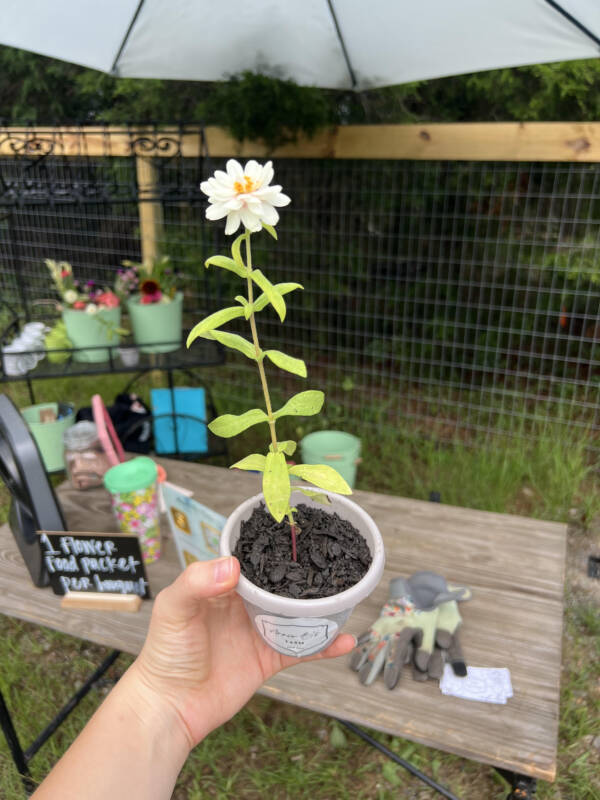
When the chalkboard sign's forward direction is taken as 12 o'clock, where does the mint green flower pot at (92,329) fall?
The mint green flower pot is roughly at 6 o'clock from the chalkboard sign.

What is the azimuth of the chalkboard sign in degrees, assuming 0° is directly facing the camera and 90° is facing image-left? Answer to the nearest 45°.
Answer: approximately 0°

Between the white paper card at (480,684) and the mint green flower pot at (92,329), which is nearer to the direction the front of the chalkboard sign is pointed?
the white paper card

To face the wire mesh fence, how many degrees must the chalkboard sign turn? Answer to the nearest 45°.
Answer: approximately 135° to its left

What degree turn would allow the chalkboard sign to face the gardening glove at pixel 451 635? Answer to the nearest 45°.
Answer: approximately 45° to its left

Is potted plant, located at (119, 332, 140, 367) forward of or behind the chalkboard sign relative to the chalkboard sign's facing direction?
behind

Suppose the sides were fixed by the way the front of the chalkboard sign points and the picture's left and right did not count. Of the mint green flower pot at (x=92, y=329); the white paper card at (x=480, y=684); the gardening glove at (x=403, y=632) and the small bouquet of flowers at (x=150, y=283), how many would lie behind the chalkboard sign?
2

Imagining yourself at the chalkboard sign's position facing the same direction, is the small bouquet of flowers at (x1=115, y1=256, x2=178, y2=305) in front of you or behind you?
behind

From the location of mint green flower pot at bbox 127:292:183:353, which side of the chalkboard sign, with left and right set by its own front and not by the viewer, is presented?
back
